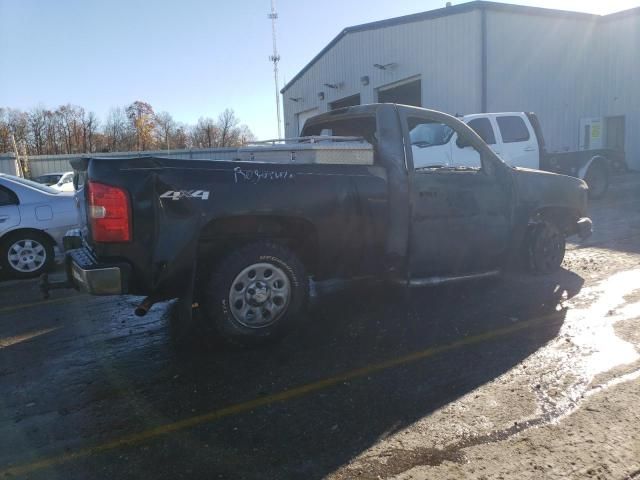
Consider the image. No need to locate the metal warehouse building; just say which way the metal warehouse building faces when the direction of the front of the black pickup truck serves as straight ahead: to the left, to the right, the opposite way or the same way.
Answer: the opposite way

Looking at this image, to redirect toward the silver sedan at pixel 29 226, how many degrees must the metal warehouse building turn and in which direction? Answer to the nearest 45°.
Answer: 0° — it already faces it

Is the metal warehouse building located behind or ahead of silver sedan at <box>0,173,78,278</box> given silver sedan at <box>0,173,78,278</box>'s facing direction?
behind

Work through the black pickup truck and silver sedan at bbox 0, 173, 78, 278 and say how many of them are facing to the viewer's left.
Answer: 1

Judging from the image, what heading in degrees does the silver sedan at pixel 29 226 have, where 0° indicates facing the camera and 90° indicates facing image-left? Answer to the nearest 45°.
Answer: approximately 90°

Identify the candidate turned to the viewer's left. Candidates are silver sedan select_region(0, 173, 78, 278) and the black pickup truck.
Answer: the silver sedan

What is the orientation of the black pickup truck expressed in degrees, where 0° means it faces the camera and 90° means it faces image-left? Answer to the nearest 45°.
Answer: approximately 225°

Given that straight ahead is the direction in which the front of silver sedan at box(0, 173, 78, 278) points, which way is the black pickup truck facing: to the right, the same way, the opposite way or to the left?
the opposite way
